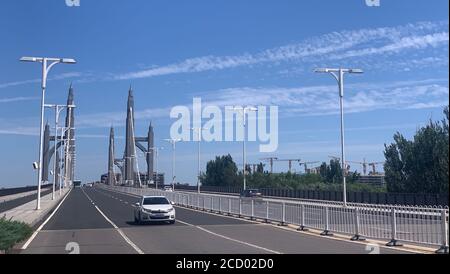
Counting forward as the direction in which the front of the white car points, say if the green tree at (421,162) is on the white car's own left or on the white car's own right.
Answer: on the white car's own left

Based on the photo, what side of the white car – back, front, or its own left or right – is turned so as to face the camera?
front

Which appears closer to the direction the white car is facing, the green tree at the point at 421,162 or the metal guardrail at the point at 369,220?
the metal guardrail

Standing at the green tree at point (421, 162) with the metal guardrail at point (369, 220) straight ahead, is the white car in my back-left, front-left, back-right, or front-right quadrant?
front-right
